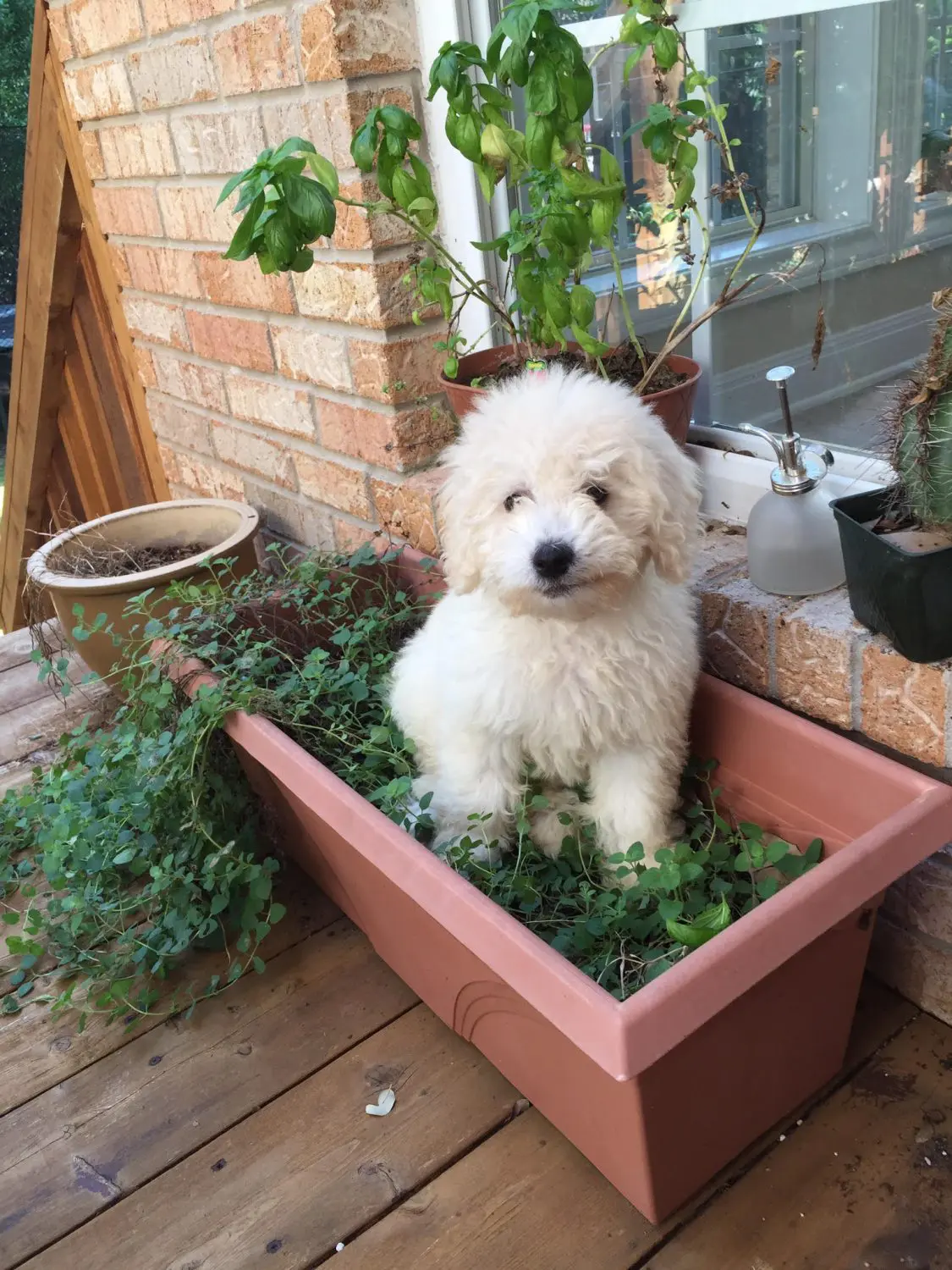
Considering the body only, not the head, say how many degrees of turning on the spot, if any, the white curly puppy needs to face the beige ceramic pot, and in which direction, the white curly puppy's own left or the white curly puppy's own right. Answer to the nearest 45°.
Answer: approximately 135° to the white curly puppy's own right

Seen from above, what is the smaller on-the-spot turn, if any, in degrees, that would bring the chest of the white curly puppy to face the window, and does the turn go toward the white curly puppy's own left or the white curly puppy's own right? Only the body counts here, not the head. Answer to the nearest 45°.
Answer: approximately 135° to the white curly puppy's own left

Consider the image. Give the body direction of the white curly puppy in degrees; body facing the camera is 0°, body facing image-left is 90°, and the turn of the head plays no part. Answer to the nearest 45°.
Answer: approximately 0°

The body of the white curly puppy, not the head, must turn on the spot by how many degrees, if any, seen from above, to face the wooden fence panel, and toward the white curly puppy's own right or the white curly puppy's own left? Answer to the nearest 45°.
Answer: approximately 135° to the white curly puppy's own right
